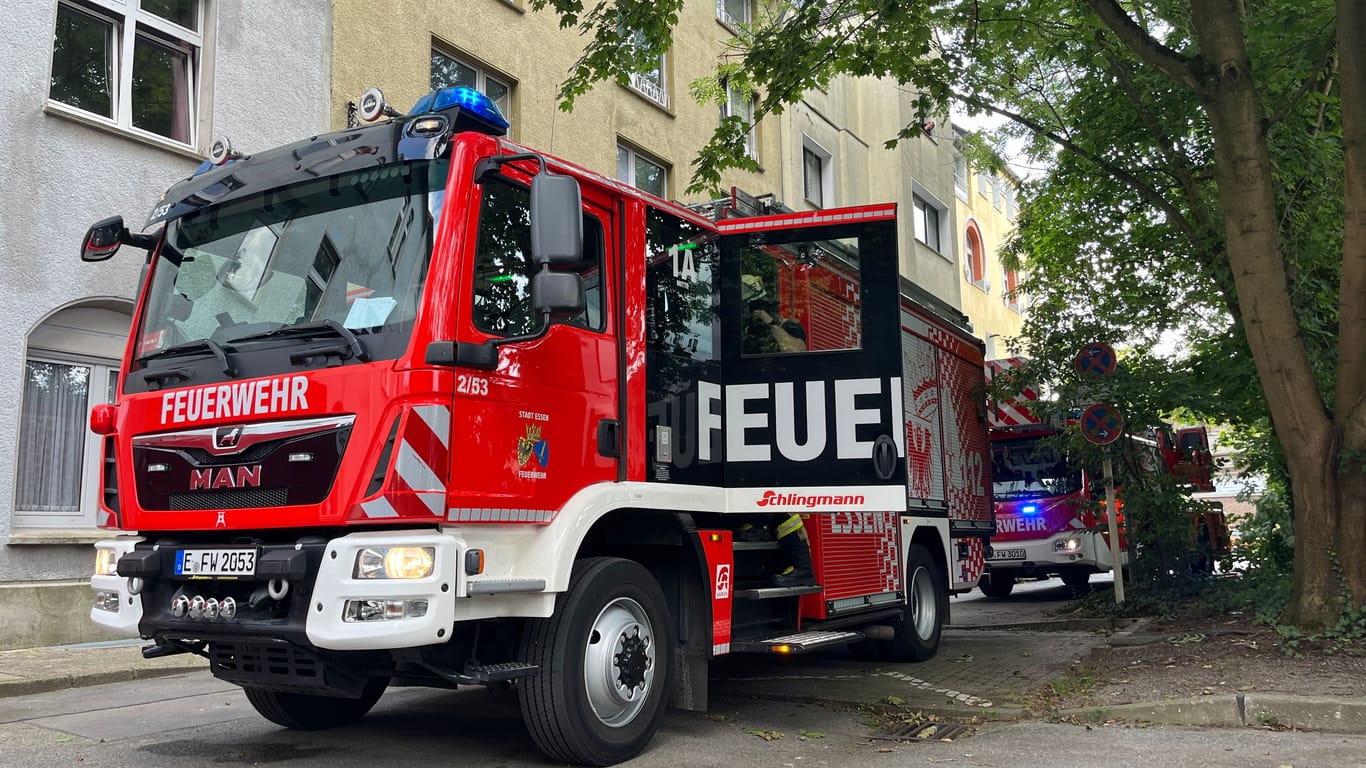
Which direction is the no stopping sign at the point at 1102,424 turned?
toward the camera

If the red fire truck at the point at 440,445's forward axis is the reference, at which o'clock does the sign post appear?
The sign post is roughly at 6 o'clock from the red fire truck.

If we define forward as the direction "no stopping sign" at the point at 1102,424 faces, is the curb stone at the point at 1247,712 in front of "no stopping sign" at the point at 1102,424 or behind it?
in front

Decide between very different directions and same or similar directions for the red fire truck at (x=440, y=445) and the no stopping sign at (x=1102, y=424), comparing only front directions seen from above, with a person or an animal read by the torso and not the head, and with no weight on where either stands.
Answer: same or similar directions

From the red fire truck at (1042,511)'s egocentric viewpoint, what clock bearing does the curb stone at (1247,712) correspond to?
The curb stone is roughly at 12 o'clock from the red fire truck.

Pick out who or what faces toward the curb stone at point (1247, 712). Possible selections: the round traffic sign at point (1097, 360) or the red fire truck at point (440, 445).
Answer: the round traffic sign

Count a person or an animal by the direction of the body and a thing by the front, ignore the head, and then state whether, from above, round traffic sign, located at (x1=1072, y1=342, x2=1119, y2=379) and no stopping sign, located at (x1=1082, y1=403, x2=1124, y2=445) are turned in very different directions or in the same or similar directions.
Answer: same or similar directions

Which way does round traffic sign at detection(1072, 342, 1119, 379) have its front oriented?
toward the camera

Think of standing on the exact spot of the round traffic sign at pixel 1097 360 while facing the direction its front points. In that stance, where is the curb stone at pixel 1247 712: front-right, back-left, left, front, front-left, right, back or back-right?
front

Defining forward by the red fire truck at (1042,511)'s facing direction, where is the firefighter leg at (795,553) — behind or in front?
in front

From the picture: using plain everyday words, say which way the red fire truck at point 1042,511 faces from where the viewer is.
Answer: facing the viewer and to the left of the viewer

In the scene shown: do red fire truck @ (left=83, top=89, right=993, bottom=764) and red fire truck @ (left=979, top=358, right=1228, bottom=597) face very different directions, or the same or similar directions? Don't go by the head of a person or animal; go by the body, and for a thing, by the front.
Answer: same or similar directions

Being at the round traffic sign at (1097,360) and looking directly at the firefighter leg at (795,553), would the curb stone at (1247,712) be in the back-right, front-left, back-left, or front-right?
front-left

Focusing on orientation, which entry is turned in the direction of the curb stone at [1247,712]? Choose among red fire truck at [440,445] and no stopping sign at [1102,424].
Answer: the no stopping sign

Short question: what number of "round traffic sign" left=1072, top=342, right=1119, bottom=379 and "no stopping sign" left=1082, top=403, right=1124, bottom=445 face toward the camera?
2

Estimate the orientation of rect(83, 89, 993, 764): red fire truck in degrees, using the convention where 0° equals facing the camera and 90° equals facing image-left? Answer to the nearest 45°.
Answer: approximately 45°
